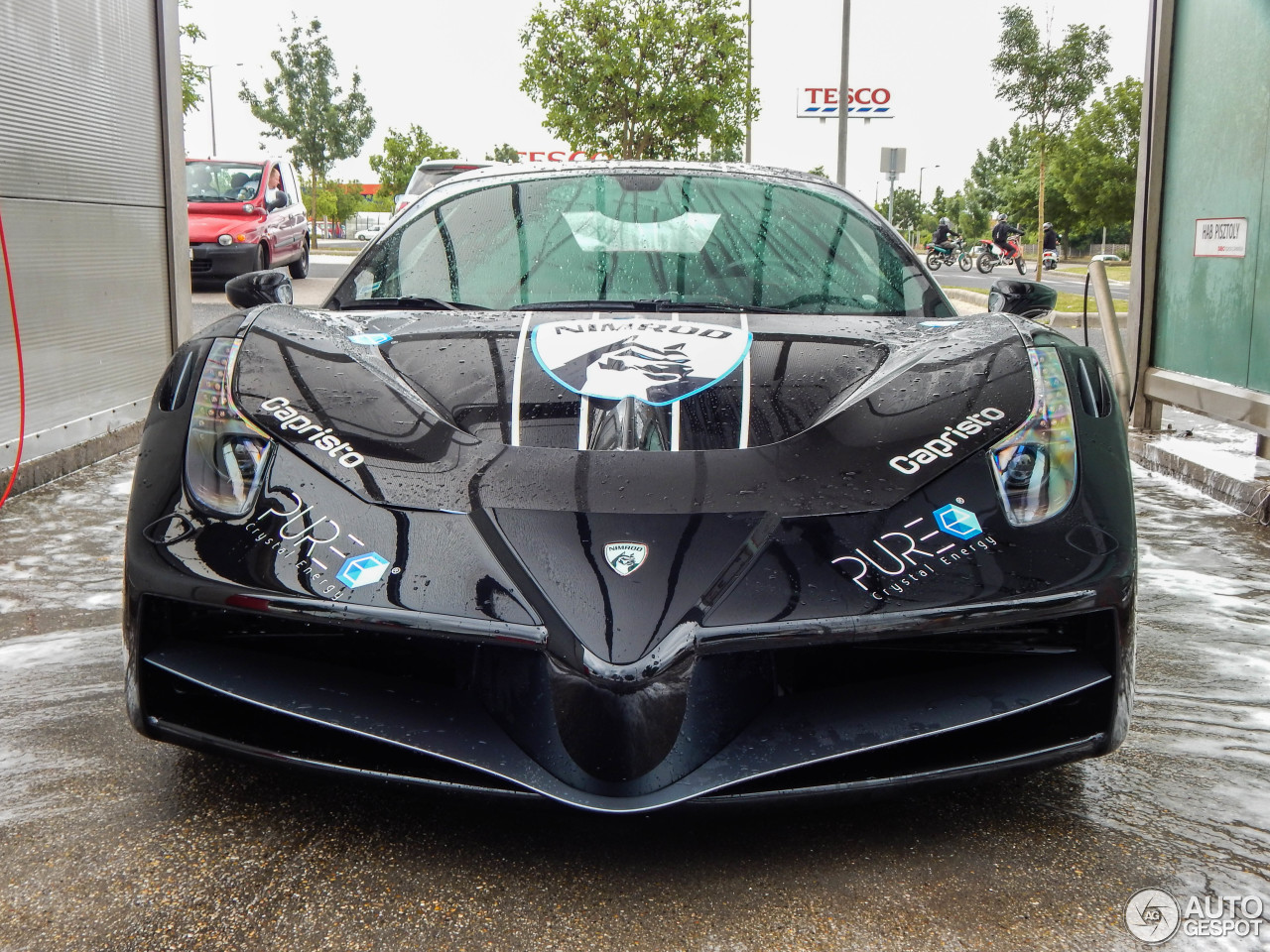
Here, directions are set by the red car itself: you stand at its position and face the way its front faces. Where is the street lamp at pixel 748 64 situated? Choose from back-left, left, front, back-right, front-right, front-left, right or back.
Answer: back

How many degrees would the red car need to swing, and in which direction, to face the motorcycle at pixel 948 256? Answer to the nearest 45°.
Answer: approximately 180°

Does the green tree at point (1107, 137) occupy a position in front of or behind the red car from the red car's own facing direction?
behind

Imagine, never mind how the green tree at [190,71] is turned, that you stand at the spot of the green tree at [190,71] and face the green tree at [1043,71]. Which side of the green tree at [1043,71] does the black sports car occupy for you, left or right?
right

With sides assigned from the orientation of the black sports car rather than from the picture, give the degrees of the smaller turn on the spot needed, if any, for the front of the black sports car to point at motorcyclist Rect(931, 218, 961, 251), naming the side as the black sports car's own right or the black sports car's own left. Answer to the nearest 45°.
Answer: approximately 180°

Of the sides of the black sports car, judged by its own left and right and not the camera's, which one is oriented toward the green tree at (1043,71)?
back

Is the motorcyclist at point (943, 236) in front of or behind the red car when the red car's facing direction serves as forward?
behind

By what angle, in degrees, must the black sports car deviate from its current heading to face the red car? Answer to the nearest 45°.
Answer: approximately 180°

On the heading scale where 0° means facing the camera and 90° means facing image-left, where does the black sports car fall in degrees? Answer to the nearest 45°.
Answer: approximately 0°

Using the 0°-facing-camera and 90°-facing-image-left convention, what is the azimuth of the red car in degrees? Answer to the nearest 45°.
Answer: approximately 45°

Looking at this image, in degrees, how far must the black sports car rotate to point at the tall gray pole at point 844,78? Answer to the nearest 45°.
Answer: approximately 180°
